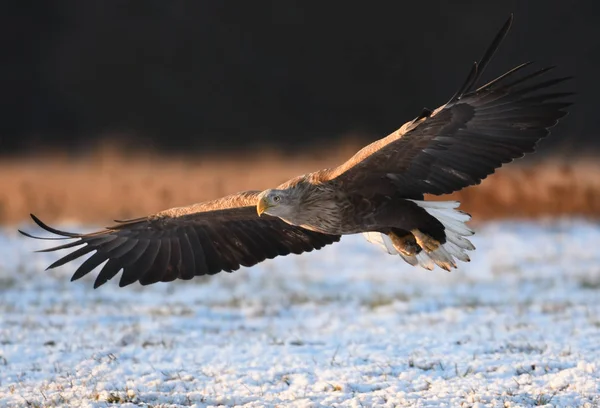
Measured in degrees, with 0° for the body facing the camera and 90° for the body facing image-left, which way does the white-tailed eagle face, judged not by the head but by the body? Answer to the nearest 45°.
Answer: approximately 45°
